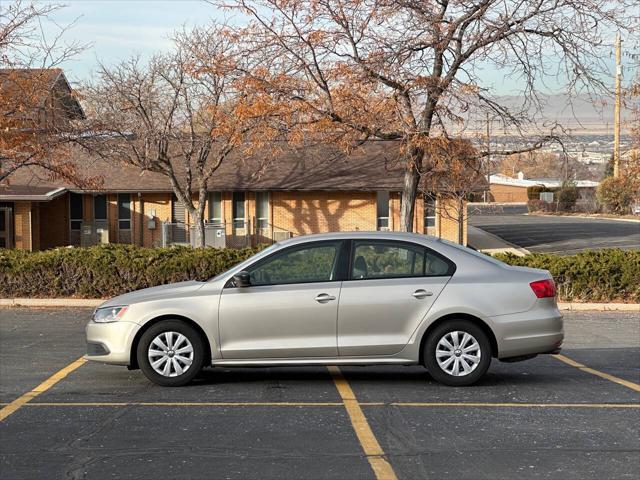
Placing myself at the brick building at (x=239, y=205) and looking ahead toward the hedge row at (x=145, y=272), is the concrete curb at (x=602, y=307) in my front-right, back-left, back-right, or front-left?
front-left

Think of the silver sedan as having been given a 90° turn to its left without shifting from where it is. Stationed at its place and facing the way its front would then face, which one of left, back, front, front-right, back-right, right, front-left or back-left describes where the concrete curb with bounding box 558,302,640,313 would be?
back-left

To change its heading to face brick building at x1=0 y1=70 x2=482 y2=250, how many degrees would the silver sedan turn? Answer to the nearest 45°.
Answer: approximately 90° to its right

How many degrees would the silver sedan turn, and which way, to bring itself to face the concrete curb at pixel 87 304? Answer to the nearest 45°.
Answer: approximately 45° to its right

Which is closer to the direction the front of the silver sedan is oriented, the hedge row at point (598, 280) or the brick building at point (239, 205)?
the brick building

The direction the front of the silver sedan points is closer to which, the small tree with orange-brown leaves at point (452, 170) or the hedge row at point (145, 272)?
the hedge row

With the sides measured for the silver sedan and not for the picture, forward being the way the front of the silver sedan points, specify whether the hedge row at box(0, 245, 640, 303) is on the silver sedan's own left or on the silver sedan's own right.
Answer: on the silver sedan's own right

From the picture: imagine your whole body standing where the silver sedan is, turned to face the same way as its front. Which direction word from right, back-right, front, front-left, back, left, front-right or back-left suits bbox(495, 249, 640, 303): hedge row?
back-right

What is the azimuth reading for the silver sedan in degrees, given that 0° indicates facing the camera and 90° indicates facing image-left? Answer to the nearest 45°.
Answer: approximately 90°

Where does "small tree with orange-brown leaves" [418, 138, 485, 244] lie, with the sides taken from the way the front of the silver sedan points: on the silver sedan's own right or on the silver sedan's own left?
on the silver sedan's own right
